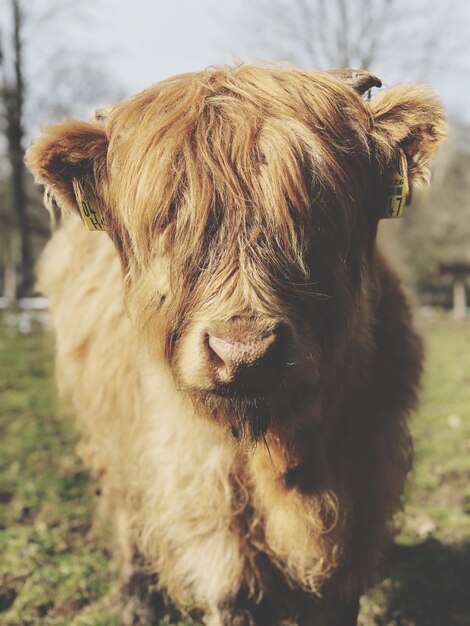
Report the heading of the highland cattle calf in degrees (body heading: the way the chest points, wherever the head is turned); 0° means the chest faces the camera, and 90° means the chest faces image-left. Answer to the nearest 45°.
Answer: approximately 0°

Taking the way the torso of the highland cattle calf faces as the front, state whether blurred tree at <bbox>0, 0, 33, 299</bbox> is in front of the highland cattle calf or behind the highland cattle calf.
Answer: behind
